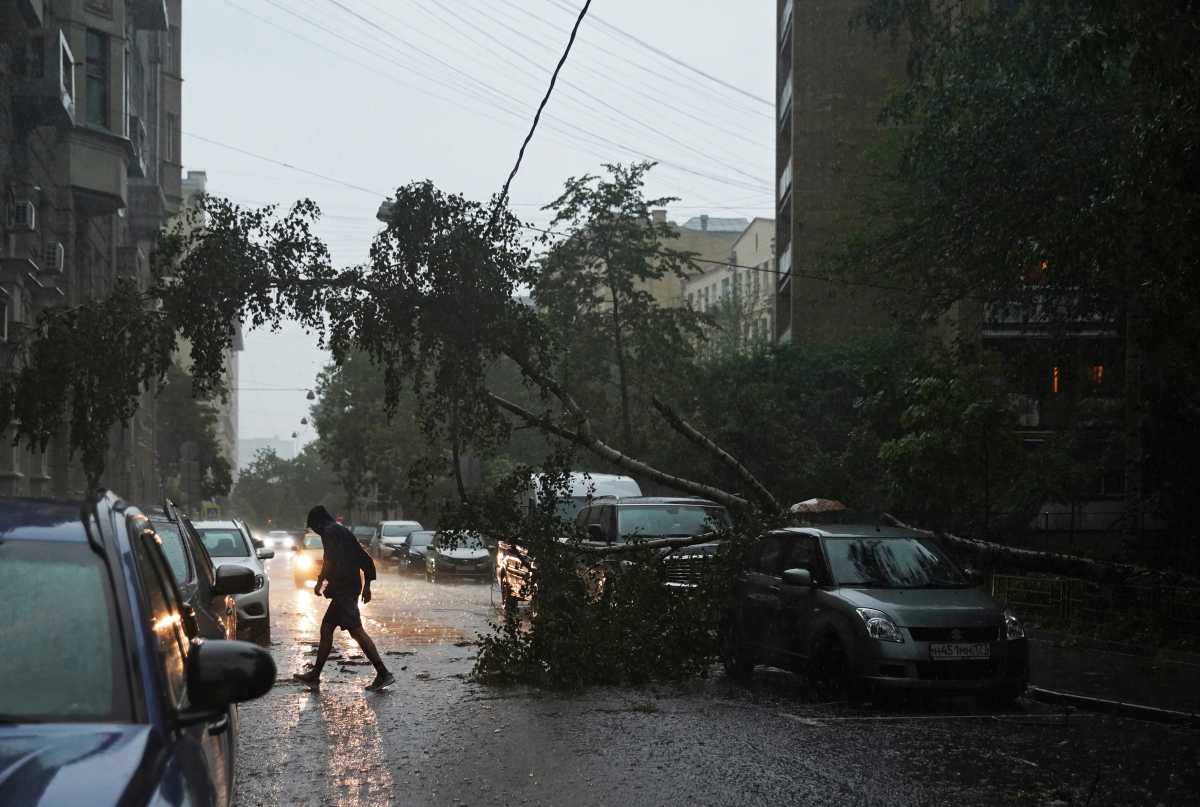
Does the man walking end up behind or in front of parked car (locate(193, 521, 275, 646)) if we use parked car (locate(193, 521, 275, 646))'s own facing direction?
in front

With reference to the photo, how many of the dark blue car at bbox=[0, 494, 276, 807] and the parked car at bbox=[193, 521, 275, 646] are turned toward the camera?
2

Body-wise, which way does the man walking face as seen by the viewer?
to the viewer's left

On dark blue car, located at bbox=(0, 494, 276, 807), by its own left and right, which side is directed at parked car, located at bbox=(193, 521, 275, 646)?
back

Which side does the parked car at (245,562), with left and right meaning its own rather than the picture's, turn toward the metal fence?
left

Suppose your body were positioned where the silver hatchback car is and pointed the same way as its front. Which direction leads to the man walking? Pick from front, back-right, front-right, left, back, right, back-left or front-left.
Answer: back-right

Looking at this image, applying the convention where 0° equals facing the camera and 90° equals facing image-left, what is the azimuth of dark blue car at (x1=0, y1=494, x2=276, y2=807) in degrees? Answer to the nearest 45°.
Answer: approximately 0°

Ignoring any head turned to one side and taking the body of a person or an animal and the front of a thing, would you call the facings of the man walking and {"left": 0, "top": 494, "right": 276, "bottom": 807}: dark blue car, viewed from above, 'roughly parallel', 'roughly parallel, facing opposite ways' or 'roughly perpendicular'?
roughly perpendicular

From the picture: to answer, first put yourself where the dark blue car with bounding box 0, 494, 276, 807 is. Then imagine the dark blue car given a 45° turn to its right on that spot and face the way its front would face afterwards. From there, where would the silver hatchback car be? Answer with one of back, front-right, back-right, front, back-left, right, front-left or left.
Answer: back

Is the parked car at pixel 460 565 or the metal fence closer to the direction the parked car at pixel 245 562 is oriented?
the metal fence

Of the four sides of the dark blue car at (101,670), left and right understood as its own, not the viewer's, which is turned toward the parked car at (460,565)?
back
